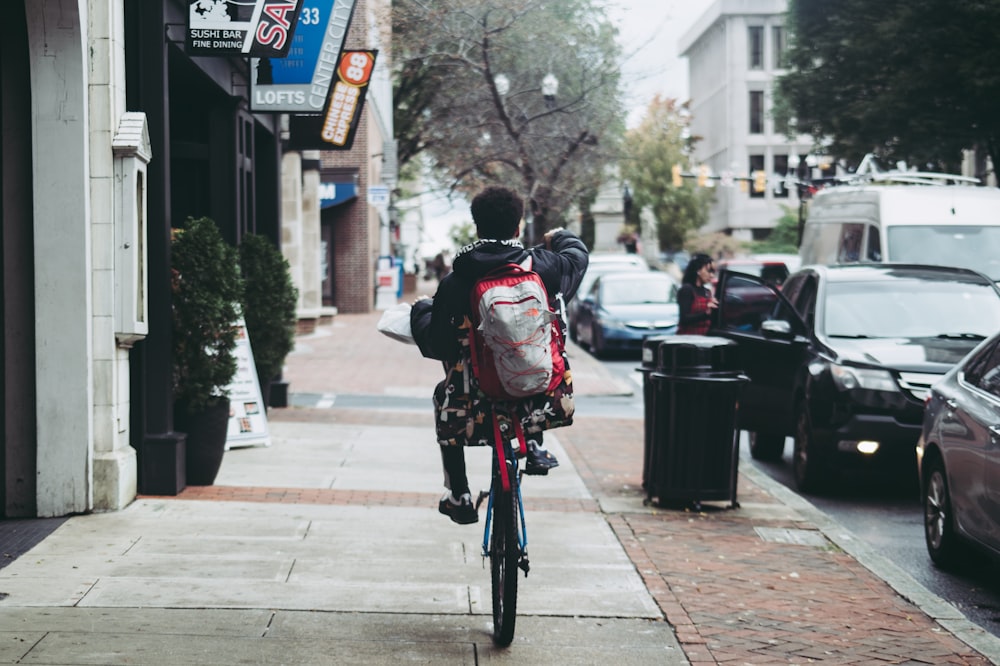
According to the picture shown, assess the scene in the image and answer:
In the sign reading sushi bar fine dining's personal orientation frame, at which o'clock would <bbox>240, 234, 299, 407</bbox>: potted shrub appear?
The potted shrub is roughly at 6 o'clock from the sign reading sushi bar fine dining.

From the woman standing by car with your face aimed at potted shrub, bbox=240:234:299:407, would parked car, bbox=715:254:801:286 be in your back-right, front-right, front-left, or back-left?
back-right

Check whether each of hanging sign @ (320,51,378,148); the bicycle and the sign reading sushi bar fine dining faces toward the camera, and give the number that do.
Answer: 2

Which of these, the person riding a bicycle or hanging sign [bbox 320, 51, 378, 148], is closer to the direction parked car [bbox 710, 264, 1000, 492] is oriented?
the person riding a bicycle

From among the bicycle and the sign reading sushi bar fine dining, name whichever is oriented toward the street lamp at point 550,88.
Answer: the bicycle

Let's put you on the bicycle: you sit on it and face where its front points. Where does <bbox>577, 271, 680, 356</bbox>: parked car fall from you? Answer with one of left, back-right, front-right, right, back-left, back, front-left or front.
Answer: front

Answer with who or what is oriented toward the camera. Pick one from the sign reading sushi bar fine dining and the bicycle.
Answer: the sign reading sushi bar fine dining

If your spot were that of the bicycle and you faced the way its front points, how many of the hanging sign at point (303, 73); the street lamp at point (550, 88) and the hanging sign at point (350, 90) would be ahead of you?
3

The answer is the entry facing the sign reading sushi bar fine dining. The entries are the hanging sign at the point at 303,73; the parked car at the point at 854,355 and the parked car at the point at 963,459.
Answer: the hanging sign

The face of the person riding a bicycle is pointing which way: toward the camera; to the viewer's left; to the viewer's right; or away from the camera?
away from the camera

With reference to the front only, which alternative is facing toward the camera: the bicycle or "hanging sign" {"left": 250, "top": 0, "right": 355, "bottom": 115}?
the hanging sign

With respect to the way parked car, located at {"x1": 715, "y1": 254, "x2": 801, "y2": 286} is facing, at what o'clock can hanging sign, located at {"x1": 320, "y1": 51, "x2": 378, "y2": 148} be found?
The hanging sign is roughly at 2 o'clock from the parked car.

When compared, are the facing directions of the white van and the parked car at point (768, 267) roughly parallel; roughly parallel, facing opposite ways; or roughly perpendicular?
roughly parallel

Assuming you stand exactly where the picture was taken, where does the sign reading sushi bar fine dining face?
facing the viewer

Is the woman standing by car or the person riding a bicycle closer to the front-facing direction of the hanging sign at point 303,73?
the person riding a bicycle

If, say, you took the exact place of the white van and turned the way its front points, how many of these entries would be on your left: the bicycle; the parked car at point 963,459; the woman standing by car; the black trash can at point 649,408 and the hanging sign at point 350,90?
0

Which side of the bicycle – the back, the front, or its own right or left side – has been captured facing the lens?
back

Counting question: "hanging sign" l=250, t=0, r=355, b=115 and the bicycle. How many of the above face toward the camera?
1

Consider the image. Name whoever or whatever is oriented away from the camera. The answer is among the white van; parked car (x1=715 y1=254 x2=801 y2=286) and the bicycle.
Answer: the bicycle

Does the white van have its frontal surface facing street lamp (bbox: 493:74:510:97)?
no
